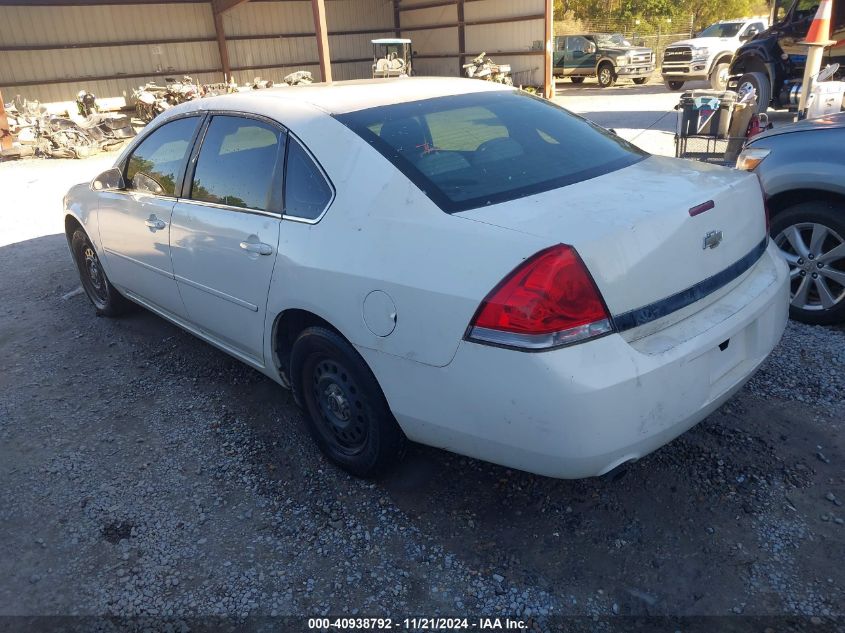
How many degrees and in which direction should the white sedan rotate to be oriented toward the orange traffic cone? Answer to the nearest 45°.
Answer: approximately 90° to its right

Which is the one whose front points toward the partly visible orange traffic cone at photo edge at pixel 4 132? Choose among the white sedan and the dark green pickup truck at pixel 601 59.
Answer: the white sedan

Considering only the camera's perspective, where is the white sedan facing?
facing away from the viewer and to the left of the viewer

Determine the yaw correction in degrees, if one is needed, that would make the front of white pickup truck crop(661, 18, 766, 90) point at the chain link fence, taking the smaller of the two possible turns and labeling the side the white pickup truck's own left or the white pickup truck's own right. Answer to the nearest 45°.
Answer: approximately 135° to the white pickup truck's own right

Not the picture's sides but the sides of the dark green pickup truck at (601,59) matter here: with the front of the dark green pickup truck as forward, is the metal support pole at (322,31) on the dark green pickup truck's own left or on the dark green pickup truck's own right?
on the dark green pickup truck's own right

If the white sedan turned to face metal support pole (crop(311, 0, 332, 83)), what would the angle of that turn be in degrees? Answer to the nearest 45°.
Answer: approximately 45° to its right

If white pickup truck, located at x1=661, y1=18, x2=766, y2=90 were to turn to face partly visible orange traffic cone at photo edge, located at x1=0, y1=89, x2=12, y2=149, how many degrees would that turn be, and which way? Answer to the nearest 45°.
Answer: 0° — it already faces it

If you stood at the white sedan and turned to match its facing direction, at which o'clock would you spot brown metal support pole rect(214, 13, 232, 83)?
The brown metal support pole is roughly at 1 o'clock from the white sedan.

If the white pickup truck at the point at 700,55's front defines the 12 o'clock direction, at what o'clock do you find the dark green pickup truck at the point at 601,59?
The dark green pickup truck is roughly at 3 o'clock from the white pickup truck.
